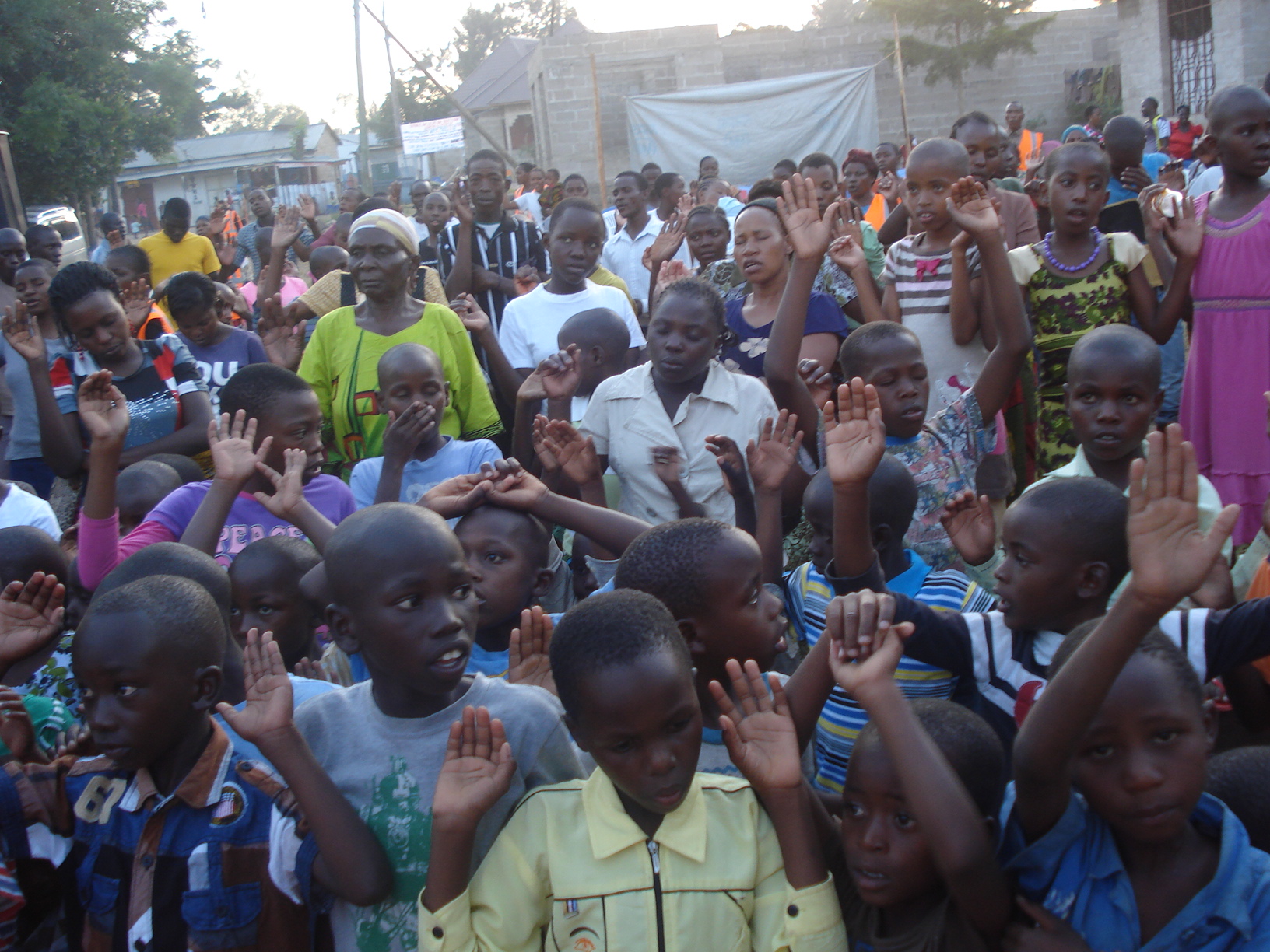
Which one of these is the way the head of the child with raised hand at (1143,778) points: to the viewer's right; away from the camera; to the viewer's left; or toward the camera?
toward the camera

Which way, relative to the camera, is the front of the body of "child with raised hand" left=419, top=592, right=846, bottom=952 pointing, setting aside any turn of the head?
toward the camera

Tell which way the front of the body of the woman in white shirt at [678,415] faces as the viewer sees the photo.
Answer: toward the camera

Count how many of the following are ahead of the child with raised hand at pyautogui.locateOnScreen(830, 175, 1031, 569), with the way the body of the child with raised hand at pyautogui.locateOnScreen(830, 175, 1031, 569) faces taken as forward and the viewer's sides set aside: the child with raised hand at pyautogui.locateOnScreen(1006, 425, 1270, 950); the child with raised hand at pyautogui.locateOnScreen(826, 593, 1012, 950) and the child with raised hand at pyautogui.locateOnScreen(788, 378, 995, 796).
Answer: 3

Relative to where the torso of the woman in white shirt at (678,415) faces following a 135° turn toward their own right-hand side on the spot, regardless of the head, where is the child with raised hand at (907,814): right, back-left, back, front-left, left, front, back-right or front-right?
back-left

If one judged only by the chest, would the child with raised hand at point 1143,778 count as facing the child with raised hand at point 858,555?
no

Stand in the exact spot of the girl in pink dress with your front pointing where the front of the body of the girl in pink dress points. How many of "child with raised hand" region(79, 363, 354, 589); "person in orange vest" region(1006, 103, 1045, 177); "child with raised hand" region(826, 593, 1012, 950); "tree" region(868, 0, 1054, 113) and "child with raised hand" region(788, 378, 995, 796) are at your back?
2

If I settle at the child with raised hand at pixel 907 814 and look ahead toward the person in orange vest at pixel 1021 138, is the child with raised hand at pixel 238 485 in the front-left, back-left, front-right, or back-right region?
front-left

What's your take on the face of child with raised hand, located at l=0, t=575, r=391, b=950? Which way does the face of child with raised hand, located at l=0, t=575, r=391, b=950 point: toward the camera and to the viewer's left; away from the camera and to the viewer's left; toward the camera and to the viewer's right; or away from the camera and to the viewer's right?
toward the camera and to the viewer's left

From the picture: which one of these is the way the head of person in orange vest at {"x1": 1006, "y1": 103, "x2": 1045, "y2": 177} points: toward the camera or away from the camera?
toward the camera

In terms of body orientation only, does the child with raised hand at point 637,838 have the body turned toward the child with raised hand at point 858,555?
no

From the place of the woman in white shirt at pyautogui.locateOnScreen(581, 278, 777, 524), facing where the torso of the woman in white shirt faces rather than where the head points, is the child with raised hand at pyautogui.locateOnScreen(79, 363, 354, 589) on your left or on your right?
on your right

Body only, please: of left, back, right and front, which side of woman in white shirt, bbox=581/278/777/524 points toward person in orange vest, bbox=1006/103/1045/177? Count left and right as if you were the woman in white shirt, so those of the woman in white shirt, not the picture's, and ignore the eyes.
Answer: back

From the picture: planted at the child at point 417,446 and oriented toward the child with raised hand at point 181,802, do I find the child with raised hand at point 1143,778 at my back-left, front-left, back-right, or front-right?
front-left

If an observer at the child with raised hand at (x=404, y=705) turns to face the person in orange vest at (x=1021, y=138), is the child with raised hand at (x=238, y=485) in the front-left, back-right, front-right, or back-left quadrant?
front-left

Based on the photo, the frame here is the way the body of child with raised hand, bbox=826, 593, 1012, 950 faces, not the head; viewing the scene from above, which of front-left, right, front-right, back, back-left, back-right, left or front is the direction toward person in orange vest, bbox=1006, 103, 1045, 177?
back-right
